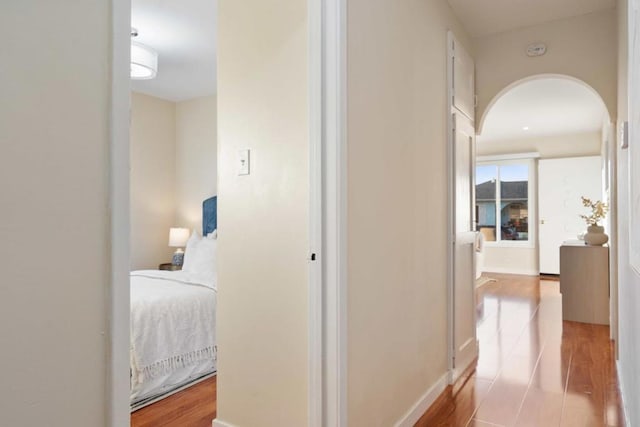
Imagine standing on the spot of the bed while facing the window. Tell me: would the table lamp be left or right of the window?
left

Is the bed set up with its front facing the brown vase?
no

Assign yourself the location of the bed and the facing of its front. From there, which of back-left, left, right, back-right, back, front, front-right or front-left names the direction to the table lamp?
back-right

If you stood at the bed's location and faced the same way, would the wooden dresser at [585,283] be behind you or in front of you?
behind

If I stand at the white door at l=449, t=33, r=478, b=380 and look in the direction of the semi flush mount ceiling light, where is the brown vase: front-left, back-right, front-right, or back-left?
back-right

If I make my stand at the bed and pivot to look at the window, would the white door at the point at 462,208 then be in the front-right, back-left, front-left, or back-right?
front-right

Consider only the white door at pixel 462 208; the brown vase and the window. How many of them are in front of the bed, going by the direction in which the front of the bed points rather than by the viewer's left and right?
0

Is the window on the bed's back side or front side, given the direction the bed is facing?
on the back side

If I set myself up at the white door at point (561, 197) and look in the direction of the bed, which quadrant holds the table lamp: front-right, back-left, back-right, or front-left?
front-right

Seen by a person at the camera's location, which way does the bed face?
facing the viewer and to the left of the viewer

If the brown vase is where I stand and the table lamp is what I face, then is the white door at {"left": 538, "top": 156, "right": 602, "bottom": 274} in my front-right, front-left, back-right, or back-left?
back-right

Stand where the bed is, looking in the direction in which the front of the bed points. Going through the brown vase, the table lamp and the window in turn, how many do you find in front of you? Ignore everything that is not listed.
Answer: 0

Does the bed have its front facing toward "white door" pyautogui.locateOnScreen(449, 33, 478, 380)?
no

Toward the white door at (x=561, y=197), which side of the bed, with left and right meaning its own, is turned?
back

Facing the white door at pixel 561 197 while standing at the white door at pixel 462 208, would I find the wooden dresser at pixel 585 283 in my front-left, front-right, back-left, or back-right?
front-right
